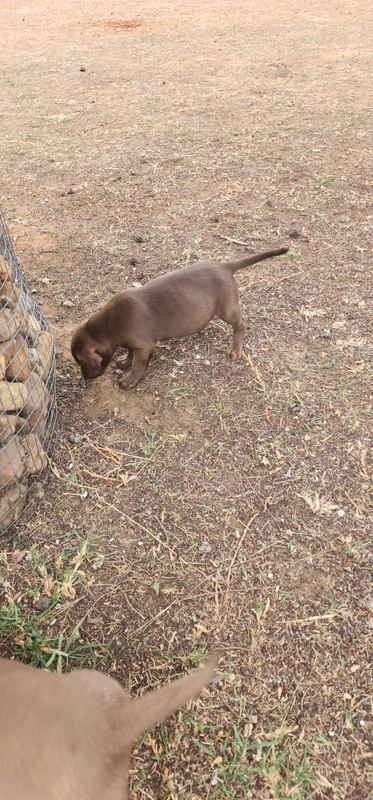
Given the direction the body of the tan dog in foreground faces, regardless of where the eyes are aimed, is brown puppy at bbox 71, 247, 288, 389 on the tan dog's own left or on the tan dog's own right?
on the tan dog's own right

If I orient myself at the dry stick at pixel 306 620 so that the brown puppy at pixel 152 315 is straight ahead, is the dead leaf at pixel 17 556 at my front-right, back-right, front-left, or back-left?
front-left

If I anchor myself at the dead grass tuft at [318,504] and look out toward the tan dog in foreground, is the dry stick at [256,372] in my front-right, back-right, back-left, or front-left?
back-right

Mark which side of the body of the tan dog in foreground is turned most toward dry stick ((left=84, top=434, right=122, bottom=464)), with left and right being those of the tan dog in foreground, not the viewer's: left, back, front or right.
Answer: right

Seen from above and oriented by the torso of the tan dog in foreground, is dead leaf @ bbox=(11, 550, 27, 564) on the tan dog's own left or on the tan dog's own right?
on the tan dog's own right

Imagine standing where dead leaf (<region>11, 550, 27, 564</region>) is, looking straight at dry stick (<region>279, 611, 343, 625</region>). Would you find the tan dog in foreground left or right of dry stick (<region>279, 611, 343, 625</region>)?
right

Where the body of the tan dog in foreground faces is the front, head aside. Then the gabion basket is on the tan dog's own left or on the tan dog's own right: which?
on the tan dog's own right

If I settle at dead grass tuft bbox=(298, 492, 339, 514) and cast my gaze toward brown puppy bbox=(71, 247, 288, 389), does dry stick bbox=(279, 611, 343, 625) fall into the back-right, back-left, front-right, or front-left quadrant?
back-left

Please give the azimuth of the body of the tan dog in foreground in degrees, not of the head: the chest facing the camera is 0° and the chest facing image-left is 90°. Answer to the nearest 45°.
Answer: approximately 90°

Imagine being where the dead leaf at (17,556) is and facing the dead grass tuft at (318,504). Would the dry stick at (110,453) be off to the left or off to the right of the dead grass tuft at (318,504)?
left

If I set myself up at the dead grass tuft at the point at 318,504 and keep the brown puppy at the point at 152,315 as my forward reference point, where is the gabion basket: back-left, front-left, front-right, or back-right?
front-left
